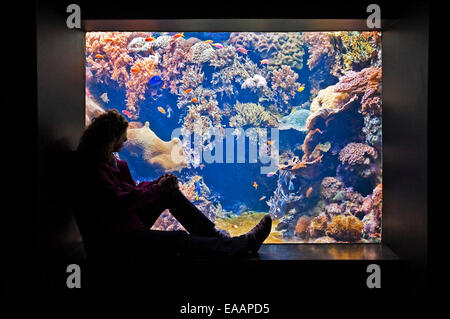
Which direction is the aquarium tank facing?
toward the camera

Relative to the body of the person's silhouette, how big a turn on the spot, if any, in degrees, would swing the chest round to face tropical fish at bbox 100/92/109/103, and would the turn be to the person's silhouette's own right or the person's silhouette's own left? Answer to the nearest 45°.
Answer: approximately 90° to the person's silhouette's own left

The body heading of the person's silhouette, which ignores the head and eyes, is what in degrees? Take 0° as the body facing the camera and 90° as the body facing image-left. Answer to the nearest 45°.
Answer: approximately 270°

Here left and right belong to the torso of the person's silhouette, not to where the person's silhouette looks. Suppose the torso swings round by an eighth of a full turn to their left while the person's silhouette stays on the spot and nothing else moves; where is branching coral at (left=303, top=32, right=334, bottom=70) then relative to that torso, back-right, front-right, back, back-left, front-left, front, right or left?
front

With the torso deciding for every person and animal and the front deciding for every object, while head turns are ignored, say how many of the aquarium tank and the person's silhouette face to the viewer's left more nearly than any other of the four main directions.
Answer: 0

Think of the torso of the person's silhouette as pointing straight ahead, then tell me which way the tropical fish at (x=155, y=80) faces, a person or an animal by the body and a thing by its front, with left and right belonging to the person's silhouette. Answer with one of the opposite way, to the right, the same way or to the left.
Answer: the opposite way

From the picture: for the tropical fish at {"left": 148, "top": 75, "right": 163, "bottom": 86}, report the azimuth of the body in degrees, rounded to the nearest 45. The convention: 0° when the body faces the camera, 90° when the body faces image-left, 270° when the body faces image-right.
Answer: approximately 90°

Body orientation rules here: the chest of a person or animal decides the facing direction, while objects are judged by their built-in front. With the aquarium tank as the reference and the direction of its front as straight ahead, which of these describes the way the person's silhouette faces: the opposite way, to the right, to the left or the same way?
to the left
